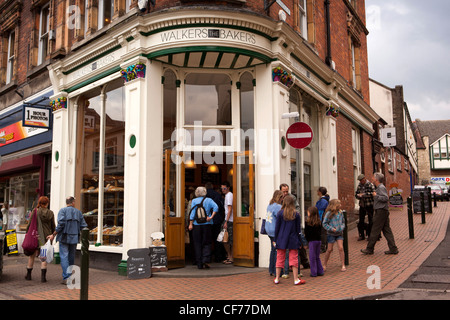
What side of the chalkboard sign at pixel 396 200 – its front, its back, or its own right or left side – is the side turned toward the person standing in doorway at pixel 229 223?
front

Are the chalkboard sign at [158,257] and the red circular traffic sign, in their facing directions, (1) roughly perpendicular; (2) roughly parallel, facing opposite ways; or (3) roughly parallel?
roughly parallel

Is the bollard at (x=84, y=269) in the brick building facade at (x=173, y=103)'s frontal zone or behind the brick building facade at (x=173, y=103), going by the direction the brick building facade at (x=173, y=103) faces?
frontal zone

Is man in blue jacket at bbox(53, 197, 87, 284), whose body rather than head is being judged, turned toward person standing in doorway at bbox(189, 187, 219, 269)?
no

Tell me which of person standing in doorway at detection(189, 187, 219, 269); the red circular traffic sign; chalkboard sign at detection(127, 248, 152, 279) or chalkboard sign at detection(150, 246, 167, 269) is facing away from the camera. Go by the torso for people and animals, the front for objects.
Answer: the person standing in doorway

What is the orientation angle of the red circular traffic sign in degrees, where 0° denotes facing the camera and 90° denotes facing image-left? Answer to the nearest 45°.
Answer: approximately 0°

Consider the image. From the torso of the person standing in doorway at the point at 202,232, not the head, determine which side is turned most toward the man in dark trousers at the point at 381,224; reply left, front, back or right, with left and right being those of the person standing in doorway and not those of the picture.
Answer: right

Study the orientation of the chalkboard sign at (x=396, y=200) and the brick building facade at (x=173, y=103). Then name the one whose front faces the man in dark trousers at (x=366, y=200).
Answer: the chalkboard sign

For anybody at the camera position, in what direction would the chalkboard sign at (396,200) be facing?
facing the viewer

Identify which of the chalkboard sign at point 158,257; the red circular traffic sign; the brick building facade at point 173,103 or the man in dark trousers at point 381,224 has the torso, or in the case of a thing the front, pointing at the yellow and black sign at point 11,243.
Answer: the man in dark trousers

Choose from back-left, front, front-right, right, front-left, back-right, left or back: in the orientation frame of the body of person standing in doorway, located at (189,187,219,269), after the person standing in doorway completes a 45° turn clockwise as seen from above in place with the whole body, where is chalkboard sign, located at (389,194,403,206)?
front

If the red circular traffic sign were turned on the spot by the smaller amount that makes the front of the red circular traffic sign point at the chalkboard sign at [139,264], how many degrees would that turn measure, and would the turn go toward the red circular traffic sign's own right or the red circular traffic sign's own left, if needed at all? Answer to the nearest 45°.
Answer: approximately 90° to the red circular traffic sign's own right

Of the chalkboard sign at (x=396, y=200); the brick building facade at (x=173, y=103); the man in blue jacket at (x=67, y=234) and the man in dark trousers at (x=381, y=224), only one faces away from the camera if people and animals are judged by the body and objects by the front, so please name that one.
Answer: the man in blue jacket

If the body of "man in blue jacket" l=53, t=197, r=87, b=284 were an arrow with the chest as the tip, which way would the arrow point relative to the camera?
away from the camera

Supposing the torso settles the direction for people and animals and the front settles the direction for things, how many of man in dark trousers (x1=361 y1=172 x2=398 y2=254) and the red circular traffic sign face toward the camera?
1

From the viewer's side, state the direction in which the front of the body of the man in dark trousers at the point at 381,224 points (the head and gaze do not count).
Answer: to the viewer's left

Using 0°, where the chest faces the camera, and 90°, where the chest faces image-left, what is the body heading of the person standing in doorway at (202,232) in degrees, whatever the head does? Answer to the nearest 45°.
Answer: approximately 180°

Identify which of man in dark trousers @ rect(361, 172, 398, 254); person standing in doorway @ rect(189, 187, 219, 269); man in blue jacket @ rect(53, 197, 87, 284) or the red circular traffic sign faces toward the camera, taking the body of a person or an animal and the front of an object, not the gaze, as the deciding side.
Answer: the red circular traffic sign

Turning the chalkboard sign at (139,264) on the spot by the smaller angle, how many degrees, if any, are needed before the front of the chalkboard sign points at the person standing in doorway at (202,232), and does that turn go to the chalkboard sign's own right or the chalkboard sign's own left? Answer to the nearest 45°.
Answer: approximately 90° to the chalkboard sign's own left
